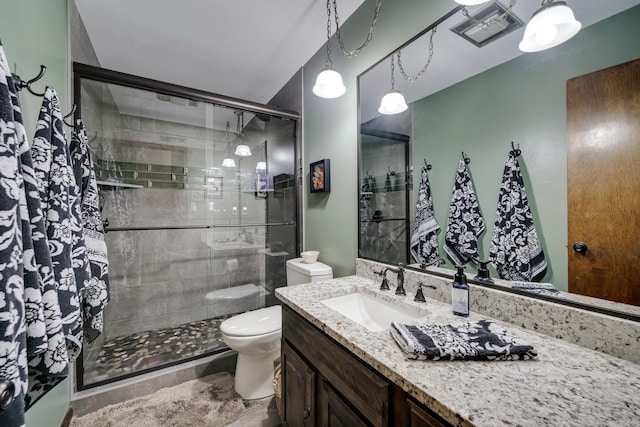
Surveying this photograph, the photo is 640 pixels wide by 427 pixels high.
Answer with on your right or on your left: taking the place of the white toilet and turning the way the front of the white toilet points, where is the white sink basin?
on your left

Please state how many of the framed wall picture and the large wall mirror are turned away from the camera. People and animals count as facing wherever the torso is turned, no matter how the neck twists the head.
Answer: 0

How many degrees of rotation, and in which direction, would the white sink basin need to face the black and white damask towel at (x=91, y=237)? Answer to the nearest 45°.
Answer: approximately 45° to its right

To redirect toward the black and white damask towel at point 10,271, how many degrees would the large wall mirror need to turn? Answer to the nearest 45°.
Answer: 0° — it already faces it

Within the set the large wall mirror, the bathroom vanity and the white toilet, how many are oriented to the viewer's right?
0

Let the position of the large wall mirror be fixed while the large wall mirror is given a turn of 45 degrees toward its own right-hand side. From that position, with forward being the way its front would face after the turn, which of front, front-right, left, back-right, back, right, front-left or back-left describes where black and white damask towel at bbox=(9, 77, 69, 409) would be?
front-left

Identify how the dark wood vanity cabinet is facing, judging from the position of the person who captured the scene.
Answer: facing the viewer and to the left of the viewer

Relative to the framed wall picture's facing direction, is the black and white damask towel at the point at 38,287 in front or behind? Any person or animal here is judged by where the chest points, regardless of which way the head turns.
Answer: in front

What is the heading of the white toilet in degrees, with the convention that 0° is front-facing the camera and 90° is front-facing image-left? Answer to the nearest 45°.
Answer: approximately 45°

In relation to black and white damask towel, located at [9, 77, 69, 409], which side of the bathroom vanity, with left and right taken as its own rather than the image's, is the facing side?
front
